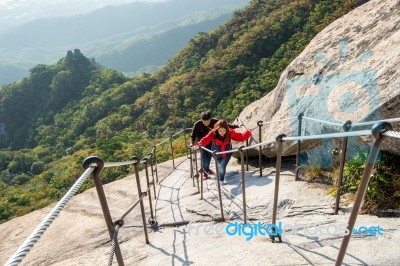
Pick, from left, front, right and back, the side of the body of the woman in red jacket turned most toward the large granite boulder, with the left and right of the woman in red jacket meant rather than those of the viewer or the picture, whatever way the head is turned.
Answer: left

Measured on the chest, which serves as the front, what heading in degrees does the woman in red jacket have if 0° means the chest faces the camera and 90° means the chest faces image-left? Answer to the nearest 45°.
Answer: approximately 0°
